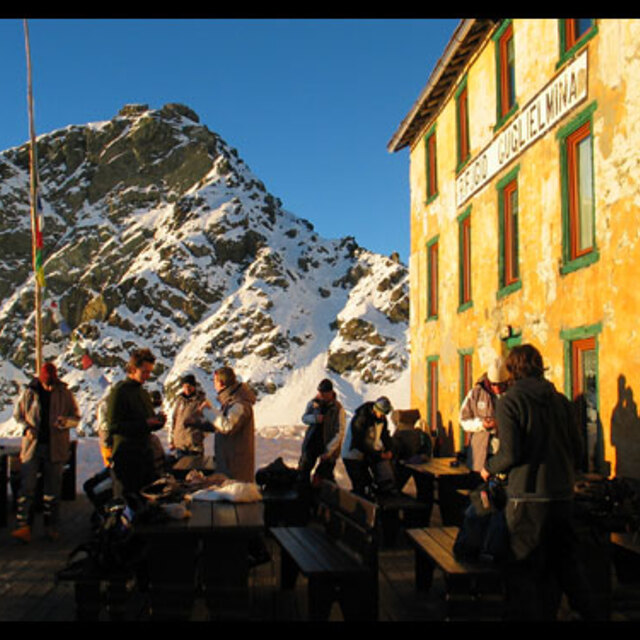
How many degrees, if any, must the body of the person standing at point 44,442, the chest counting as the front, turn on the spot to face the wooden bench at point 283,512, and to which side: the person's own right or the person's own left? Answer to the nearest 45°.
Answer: approximately 45° to the person's own left

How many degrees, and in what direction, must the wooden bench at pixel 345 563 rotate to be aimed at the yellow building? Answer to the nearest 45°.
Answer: approximately 135° to its right

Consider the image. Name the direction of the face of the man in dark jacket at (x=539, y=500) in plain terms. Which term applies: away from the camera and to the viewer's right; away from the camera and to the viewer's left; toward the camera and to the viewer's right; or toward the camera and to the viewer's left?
away from the camera and to the viewer's left

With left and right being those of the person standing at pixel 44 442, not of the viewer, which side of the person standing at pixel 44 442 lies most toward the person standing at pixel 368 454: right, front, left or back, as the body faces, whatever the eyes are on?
left

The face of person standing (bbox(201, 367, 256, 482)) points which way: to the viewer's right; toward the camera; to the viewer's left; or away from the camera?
to the viewer's left

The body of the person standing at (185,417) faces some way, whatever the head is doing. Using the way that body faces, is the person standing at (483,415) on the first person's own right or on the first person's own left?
on the first person's own left

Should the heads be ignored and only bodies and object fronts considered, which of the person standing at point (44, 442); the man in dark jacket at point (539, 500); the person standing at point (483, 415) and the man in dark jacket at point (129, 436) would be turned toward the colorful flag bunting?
the man in dark jacket at point (539, 500)
